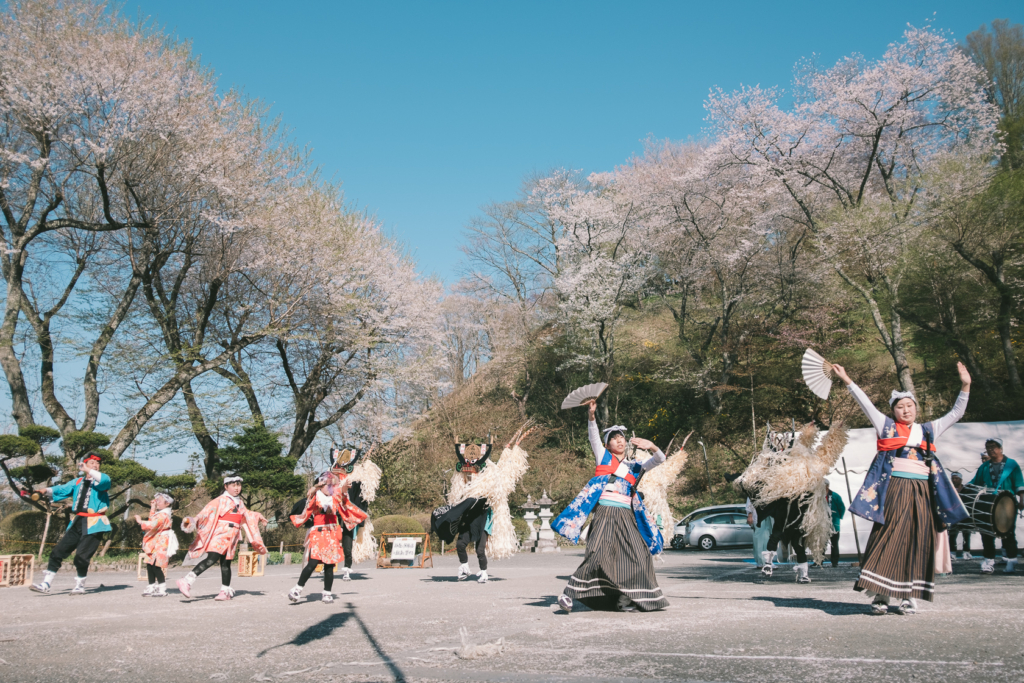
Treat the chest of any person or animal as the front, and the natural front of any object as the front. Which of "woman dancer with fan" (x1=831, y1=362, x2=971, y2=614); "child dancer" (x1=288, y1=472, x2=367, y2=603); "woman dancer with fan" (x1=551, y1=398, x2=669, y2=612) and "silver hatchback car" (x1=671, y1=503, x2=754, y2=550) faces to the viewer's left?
the silver hatchback car

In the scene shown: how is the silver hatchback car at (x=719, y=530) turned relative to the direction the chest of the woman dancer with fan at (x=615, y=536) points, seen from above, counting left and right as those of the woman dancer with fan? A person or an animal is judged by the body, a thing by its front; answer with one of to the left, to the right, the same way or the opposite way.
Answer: to the right

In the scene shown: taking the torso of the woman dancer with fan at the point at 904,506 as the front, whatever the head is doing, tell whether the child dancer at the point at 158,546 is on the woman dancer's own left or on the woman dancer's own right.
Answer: on the woman dancer's own right

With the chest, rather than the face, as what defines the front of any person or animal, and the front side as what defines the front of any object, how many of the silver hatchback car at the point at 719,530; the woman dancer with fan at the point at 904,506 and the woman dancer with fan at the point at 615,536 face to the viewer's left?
1

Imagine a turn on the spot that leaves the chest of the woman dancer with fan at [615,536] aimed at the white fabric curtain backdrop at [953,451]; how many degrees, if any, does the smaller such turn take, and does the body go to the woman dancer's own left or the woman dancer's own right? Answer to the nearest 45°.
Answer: approximately 135° to the woman dancer's own left

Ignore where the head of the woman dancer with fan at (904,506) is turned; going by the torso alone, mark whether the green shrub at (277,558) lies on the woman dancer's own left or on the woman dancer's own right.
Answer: on the woman dancer's own right

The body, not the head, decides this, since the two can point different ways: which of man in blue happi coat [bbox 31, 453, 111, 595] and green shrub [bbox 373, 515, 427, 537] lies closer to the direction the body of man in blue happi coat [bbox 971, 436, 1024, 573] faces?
the man in blue happi coat

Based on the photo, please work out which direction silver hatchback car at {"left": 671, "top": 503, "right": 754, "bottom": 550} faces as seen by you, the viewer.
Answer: facing to the left of the viewer

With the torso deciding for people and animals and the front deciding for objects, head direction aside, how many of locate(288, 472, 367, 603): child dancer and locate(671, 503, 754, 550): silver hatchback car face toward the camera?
1
